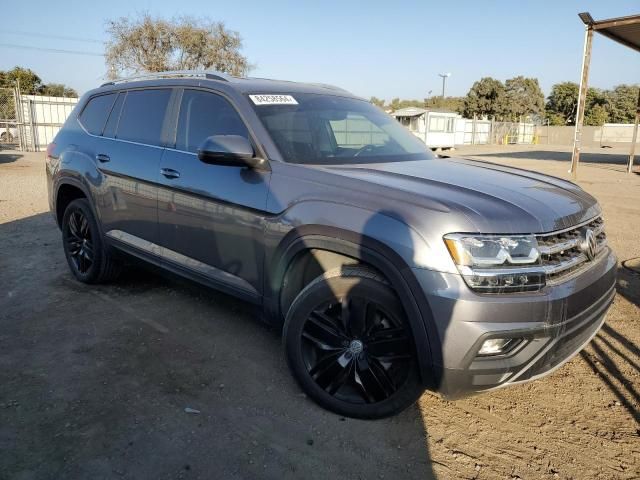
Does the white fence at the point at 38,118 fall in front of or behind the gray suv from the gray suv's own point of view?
behind

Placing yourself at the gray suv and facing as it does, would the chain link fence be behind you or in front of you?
behind

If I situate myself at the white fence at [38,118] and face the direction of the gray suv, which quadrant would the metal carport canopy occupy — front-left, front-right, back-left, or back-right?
front-left

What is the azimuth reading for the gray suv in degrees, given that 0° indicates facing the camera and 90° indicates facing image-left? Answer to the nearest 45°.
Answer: approximately 315°

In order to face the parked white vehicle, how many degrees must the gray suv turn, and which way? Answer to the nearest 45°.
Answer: approximately 180°

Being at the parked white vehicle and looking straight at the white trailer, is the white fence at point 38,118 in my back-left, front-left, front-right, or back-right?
front-right

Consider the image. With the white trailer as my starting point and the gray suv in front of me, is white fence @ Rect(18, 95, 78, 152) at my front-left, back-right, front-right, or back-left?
front-right

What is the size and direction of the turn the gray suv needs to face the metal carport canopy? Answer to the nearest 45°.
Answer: approximately 90° to its left

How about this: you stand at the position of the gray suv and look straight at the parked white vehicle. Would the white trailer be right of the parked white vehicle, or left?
right

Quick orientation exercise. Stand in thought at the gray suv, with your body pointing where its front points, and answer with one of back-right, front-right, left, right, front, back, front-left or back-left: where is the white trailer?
back-left
